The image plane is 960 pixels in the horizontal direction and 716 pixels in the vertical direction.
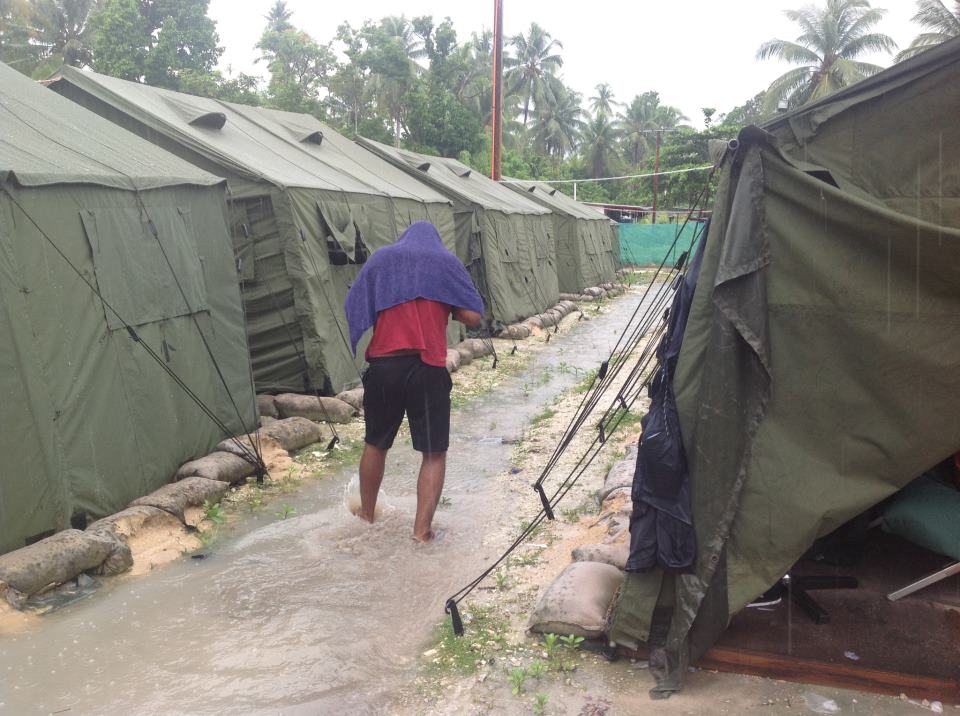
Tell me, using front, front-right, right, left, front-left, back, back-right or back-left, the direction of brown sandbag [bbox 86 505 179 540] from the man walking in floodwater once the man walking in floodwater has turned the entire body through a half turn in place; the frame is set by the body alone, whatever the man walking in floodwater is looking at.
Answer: right

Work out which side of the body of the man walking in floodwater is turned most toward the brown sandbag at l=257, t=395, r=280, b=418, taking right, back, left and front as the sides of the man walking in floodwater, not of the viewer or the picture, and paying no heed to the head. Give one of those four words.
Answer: front

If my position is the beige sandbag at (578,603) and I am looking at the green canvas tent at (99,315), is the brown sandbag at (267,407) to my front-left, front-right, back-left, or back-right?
front-right

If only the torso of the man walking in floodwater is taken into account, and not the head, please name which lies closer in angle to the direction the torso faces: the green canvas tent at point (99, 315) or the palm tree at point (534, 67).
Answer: the palm tree

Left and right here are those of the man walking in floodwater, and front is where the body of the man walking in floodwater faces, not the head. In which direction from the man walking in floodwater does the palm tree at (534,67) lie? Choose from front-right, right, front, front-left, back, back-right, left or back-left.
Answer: front

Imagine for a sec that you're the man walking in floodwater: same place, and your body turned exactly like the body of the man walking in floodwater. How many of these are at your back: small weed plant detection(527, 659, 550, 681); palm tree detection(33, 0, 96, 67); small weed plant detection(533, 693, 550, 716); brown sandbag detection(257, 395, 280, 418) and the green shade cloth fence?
2

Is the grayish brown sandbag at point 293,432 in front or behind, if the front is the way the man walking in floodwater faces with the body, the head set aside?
in front

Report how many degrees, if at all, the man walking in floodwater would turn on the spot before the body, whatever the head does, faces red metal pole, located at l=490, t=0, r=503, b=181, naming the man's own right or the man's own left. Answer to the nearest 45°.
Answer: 0° — they already face it

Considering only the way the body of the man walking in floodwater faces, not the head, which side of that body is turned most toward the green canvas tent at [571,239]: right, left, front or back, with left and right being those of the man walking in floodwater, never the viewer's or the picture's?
front

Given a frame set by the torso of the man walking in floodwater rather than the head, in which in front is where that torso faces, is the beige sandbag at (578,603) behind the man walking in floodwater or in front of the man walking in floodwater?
behind

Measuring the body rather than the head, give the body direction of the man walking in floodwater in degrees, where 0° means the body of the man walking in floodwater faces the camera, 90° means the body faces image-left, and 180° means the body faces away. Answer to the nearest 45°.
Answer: approximately 180°

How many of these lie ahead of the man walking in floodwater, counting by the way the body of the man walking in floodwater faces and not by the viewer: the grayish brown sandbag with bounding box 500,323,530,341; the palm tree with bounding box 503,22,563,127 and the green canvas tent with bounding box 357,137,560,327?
3

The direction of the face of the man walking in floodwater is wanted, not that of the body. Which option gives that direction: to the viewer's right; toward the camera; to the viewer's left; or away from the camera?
away from the camera

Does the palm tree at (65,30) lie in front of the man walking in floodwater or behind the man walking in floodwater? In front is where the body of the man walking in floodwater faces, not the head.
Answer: in front

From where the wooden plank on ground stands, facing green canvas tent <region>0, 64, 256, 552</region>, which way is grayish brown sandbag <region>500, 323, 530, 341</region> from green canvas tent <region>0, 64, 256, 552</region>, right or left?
right

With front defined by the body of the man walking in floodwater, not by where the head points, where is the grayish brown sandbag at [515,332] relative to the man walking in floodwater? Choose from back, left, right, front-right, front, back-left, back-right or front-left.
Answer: front
